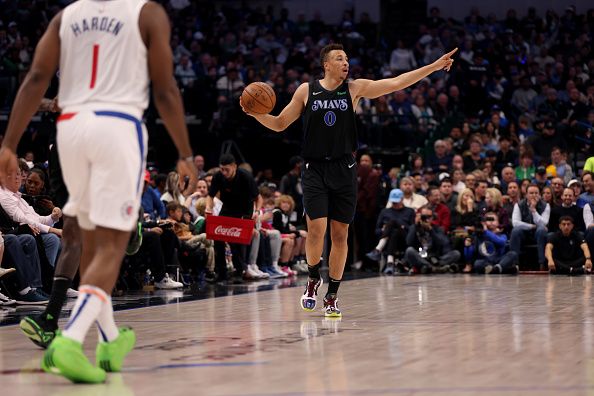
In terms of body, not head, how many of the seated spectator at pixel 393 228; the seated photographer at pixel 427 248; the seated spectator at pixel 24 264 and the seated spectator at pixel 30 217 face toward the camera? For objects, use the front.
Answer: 2

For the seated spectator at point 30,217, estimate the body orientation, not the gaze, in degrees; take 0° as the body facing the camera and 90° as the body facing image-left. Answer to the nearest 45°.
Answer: approximately 270°

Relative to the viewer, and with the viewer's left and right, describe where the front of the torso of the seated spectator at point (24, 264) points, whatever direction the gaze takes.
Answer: facing to the right of the viewer

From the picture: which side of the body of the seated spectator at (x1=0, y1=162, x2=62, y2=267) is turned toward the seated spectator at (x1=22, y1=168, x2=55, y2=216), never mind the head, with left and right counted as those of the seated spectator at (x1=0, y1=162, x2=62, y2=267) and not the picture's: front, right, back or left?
left

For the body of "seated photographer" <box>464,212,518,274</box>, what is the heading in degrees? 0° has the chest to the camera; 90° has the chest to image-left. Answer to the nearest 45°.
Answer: approximately 0°

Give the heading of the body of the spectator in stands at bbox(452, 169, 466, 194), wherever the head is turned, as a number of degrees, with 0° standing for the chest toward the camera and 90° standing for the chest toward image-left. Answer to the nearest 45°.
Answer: approximately 0°

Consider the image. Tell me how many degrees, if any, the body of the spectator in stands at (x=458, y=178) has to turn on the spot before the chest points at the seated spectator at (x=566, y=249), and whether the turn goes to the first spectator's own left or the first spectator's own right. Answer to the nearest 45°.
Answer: approximately 45° to the first spectator's own left
